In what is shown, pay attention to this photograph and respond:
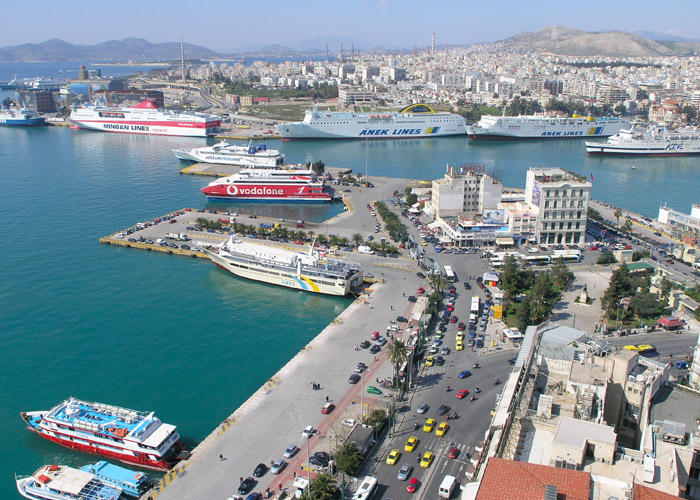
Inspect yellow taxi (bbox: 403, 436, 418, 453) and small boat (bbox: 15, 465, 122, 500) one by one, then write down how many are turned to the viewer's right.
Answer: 0

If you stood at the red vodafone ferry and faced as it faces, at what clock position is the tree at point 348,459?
The tree is roughly at 9 o'clock from the red vodafone ferry.

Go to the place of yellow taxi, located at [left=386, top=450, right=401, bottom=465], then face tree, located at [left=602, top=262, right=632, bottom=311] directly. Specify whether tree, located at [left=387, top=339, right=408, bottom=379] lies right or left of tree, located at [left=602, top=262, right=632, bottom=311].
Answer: left

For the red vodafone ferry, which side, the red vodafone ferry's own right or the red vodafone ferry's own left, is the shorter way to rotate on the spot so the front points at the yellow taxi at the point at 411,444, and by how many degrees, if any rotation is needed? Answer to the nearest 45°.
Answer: approximately 90° to the red vodafone ferry's own left

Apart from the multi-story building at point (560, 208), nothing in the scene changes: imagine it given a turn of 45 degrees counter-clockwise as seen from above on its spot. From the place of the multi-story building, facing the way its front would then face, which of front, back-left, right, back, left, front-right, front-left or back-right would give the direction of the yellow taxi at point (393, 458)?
front-right

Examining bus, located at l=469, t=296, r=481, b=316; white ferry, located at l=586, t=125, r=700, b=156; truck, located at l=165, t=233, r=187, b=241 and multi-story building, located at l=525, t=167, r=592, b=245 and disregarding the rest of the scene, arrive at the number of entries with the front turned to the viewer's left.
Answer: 1

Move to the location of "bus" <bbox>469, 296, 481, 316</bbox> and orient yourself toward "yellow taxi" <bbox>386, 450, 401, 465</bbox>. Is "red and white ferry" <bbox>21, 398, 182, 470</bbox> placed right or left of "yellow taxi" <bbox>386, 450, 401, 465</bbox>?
right

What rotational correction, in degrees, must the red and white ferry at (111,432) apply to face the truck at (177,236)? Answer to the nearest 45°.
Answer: approximately 45° to its right

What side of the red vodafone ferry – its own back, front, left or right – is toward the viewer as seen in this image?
left

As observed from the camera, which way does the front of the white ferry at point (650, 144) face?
facing to the left of the viewer

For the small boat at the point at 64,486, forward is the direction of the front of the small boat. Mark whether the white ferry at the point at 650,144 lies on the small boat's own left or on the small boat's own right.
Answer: on the small boat's own right

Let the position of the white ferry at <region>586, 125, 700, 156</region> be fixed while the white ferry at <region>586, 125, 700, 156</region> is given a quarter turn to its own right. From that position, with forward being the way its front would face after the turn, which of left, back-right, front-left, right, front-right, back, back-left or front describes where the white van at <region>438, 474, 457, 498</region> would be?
back
